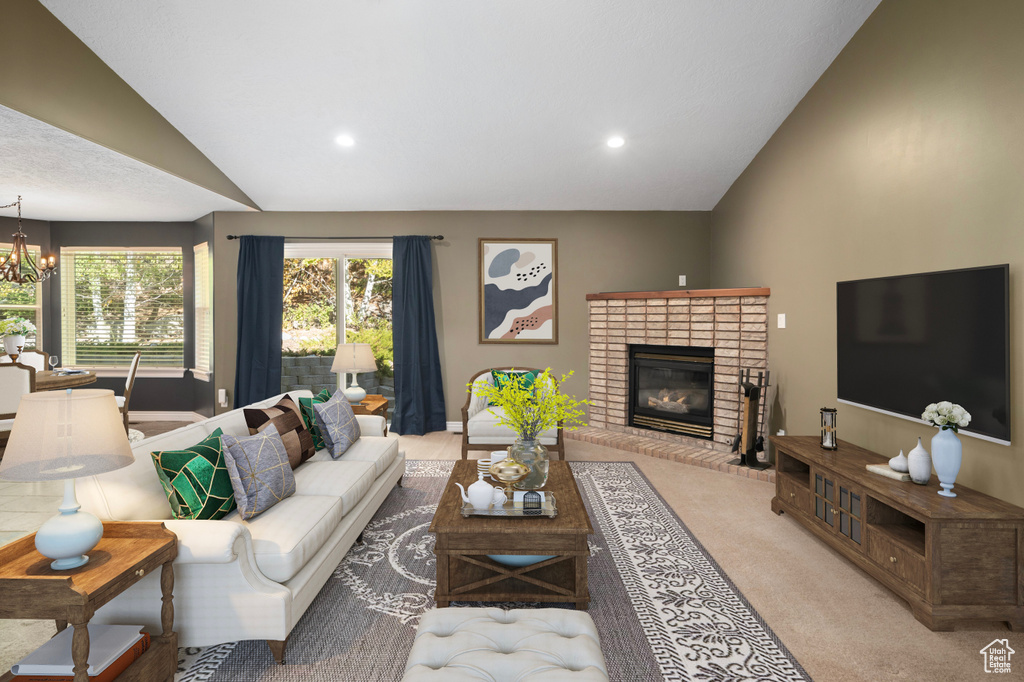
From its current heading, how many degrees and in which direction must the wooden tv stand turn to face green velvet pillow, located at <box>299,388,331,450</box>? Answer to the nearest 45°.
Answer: approximately 45° to its right

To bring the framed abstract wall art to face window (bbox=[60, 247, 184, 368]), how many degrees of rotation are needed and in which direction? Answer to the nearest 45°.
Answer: approximately 90° to its right

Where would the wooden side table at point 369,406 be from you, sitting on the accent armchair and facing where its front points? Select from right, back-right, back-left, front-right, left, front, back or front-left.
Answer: right

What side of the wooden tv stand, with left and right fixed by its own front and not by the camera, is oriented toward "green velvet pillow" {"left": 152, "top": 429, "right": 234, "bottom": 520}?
front

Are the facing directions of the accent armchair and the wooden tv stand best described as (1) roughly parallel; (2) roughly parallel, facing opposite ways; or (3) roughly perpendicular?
roughly perpendicular

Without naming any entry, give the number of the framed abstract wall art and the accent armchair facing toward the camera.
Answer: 2

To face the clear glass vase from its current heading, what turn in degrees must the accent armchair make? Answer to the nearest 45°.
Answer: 0° — it already faces it

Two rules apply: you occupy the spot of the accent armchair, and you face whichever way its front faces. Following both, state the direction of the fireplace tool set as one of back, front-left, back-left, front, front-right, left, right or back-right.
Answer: left

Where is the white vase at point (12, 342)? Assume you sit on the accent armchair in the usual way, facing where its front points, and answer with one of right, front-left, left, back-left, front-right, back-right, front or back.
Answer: right

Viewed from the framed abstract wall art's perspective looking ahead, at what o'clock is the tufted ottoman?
The tufted ottoman is roughly at 12 o'clock from the framed abstract wall art.

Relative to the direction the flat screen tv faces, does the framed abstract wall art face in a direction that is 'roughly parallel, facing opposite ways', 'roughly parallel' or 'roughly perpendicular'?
roughly perpendicular

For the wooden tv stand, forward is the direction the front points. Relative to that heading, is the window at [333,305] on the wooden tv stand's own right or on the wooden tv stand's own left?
on the wooden tv stand's own right

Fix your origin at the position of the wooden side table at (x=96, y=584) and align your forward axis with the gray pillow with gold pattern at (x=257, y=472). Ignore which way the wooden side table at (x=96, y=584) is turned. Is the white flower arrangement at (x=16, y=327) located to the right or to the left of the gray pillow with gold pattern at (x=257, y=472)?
left

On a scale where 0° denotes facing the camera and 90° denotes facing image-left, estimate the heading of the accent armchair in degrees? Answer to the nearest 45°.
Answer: approximately 0°

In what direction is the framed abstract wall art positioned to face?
toward the camera

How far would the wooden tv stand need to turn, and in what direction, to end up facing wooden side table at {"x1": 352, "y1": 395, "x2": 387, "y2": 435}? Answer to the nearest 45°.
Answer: approximately 45° to its right

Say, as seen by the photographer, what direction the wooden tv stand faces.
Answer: facing the viewer and to the left of the viewer

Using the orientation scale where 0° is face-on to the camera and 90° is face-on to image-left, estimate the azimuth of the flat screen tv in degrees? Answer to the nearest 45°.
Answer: approximately 45°
